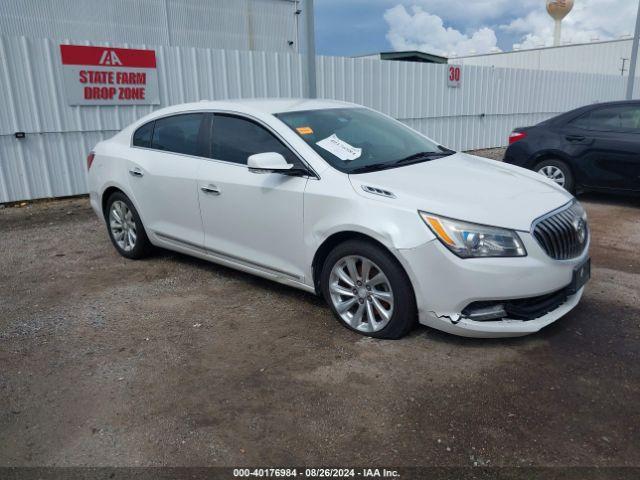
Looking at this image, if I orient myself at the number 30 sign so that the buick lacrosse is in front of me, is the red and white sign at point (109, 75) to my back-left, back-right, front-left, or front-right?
front-right

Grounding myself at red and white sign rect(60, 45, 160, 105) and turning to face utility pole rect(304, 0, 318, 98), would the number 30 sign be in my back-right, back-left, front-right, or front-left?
front-left

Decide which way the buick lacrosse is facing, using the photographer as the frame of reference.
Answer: facing the viewer and to the right of the viewer

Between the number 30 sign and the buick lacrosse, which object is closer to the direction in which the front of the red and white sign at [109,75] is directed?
the buick lacrosse

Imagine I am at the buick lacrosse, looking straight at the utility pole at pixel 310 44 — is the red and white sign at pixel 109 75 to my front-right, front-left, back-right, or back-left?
front-left

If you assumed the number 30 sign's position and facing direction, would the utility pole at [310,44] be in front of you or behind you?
in front

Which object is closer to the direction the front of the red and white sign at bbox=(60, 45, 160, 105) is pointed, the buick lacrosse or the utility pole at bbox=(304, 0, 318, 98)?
the buick lacrosse

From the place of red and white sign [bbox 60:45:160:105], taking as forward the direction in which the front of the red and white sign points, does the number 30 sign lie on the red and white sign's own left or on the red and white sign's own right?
on the red and white sign's own left

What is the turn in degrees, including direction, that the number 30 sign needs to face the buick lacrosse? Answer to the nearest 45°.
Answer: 0° — it already faces it

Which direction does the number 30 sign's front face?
toward the camera

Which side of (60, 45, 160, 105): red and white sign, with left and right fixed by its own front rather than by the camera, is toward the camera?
front

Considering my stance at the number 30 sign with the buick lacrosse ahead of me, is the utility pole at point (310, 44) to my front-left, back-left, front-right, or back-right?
front-right

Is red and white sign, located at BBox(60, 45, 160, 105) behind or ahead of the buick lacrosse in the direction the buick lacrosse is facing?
behind

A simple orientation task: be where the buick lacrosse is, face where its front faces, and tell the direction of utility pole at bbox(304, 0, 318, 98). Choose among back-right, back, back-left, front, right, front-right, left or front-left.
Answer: back-left

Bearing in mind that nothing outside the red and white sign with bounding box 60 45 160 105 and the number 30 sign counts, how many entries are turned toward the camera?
2
